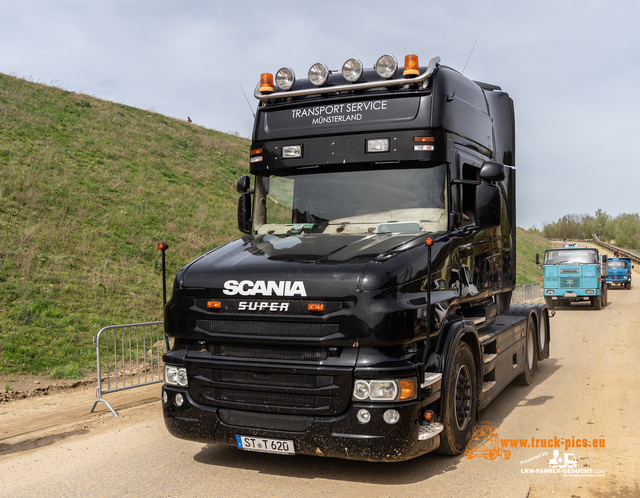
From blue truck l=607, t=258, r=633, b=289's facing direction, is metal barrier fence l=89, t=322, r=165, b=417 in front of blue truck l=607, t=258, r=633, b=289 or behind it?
in front

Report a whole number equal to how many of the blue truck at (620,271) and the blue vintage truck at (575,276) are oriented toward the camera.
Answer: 2

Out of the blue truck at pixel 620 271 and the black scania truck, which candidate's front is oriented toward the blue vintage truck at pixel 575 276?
the blue truck

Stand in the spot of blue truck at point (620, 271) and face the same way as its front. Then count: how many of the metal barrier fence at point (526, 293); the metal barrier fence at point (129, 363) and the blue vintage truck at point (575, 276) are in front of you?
3

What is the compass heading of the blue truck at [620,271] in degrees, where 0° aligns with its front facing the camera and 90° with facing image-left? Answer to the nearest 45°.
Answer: approximately 0°

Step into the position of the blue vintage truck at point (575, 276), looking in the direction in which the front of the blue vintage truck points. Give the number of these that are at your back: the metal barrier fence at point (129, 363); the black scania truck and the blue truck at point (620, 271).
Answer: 1

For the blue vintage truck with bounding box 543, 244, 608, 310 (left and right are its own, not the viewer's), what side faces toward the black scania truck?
front

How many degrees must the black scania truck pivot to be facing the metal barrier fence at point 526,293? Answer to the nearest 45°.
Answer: approximately 135° to its right

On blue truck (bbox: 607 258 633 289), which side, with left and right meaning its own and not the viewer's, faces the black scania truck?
front

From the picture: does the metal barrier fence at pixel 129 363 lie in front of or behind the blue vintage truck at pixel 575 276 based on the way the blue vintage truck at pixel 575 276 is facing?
in front
